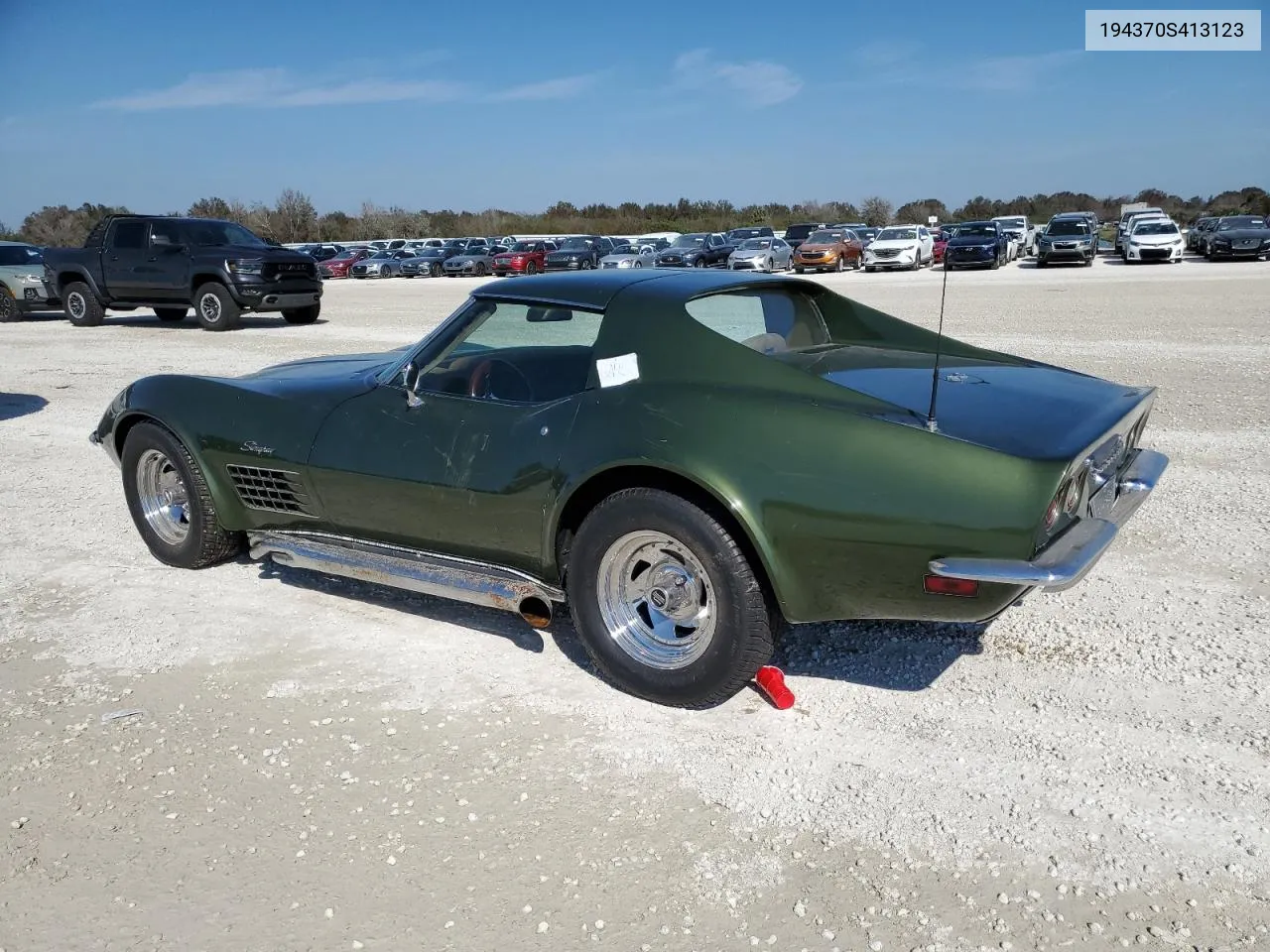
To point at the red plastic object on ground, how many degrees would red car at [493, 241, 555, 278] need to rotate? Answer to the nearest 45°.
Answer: approximately 45° to its left

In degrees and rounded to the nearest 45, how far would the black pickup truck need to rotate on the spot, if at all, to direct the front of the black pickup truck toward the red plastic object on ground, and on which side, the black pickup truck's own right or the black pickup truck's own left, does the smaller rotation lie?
approximately 45° to the black pickup truck's own right

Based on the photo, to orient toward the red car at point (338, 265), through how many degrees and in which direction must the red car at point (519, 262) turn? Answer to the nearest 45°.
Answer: approximately 90° to its right

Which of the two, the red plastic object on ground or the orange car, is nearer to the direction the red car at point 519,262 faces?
the red plastic object on ground

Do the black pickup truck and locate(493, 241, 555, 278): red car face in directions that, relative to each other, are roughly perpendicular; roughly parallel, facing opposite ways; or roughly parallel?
roughly perpendicular

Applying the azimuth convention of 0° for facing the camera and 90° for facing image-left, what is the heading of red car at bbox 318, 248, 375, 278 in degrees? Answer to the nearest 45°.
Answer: approximately 45°

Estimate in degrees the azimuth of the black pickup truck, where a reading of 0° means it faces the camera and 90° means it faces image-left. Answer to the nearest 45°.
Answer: approximately 315°

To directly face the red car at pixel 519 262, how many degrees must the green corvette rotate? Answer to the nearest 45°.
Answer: approximately 45° to its right

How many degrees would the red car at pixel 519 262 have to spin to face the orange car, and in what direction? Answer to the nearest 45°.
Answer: approximately 90° to its left

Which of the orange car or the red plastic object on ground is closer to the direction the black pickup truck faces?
the red plastic object on ground

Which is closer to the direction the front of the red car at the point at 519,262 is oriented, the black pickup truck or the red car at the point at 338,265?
the black pickup truck

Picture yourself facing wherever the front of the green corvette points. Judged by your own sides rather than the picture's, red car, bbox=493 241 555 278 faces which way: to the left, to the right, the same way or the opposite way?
to the left

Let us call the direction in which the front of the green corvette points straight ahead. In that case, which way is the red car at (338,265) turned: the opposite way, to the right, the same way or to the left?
to the left

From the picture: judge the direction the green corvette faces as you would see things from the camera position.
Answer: facing away from the viewer and to the left of the viewer

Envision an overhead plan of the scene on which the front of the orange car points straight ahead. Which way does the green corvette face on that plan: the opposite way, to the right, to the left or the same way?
to the right
